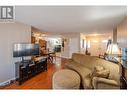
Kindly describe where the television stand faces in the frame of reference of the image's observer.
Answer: facing the viewer and to the right of the viewer

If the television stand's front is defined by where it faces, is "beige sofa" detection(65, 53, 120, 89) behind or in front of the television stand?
in front

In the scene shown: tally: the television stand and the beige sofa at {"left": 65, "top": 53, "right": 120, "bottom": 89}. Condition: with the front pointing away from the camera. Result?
0

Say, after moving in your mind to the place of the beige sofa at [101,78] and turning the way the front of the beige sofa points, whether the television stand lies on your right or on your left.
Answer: on your right

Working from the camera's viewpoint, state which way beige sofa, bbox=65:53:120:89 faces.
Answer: facing the viewer and to the left of the viewer
